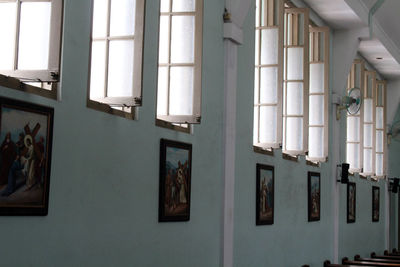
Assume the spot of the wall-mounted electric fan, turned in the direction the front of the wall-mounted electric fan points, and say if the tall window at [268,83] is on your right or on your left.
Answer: on your right

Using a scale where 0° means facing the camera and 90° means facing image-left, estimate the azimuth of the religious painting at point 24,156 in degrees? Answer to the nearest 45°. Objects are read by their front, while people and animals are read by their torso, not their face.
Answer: approximately 315°

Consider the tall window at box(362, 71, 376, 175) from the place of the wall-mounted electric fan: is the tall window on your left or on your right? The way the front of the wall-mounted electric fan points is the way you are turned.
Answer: on your left

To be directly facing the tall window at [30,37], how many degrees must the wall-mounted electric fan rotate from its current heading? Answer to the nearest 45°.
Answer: approximately 45° to its right

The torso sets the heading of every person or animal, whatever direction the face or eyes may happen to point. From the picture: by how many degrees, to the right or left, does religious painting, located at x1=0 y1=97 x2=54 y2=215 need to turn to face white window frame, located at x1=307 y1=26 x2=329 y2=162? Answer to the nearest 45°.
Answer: approximately 90° to its left

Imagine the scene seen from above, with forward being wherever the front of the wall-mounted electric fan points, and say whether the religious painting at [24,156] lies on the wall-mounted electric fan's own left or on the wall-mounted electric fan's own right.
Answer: on the wall-mounted electric fan's own right

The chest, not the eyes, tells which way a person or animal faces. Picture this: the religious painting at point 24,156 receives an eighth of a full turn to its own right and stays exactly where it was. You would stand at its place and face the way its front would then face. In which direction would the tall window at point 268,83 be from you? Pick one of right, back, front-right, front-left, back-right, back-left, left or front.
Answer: back-left

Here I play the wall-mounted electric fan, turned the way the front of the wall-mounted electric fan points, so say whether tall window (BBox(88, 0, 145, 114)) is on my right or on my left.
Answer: on my right

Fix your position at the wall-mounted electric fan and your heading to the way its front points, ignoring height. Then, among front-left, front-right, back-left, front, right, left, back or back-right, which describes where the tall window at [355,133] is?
back-left

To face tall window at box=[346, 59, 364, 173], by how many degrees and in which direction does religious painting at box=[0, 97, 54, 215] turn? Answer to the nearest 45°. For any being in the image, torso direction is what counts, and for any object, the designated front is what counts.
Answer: approximately 90° to its left

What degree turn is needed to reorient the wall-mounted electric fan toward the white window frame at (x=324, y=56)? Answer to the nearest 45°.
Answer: approximately 90° to its right

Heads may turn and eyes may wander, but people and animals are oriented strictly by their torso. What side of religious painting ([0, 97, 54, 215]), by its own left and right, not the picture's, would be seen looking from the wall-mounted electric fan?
left

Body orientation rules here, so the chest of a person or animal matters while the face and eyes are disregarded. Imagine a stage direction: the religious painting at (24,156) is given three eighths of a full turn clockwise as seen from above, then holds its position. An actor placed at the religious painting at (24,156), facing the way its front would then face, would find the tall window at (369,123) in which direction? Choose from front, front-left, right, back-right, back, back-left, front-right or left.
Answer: back-right

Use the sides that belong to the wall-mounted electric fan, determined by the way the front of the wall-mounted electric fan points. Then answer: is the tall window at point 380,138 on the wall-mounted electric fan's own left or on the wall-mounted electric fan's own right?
on the wall-mounted electric fan's own left

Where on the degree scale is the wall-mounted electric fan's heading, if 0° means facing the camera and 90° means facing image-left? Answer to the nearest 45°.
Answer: approximately 315°
